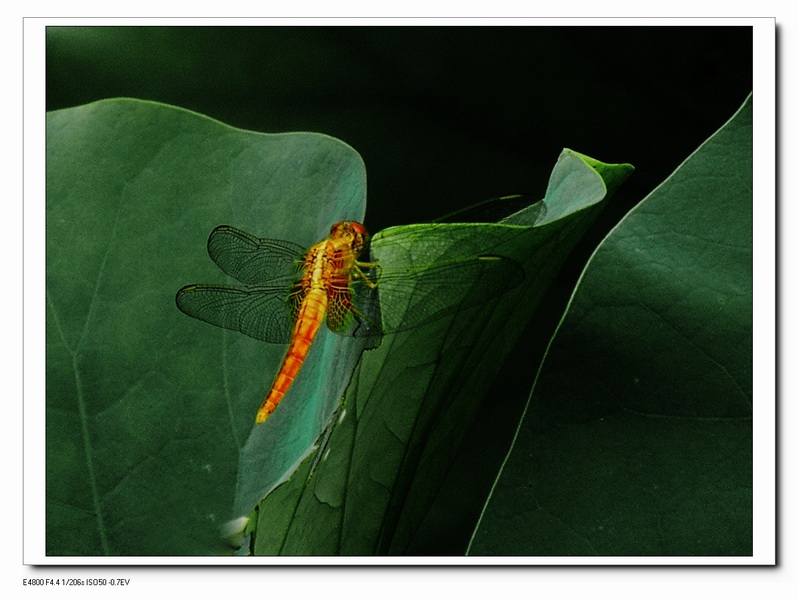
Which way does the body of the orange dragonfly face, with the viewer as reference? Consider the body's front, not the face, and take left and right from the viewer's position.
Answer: facing away from the viewer and to the right of the viewer
